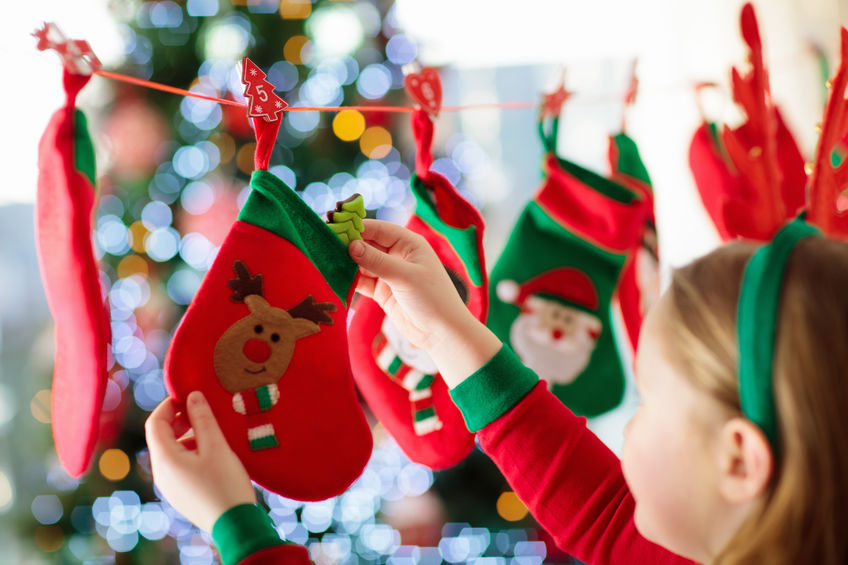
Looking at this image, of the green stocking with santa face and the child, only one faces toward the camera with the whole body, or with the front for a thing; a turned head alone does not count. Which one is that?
the green stocking with santa face

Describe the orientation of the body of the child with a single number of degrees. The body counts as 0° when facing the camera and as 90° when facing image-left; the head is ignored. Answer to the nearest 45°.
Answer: approximately 135°

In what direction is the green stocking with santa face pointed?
toward the camera

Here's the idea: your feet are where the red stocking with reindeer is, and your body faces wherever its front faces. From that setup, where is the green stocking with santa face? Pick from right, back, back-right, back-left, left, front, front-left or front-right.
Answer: back-left

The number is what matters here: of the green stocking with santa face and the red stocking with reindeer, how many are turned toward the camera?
2

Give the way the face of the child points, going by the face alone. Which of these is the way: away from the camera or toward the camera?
away from the camera

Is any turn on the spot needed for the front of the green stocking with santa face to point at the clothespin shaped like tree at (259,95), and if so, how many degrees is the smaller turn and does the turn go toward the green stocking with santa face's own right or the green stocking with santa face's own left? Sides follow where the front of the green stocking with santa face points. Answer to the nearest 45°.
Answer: approximately 45° to the green stocking with santa face's own right

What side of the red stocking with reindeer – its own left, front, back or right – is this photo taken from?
front

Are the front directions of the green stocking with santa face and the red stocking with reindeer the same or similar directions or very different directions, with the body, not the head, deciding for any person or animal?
same or similar directions

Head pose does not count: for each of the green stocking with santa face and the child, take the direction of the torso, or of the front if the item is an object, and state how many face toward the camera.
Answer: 1

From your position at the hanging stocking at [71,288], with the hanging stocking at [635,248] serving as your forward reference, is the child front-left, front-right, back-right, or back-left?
front-right
